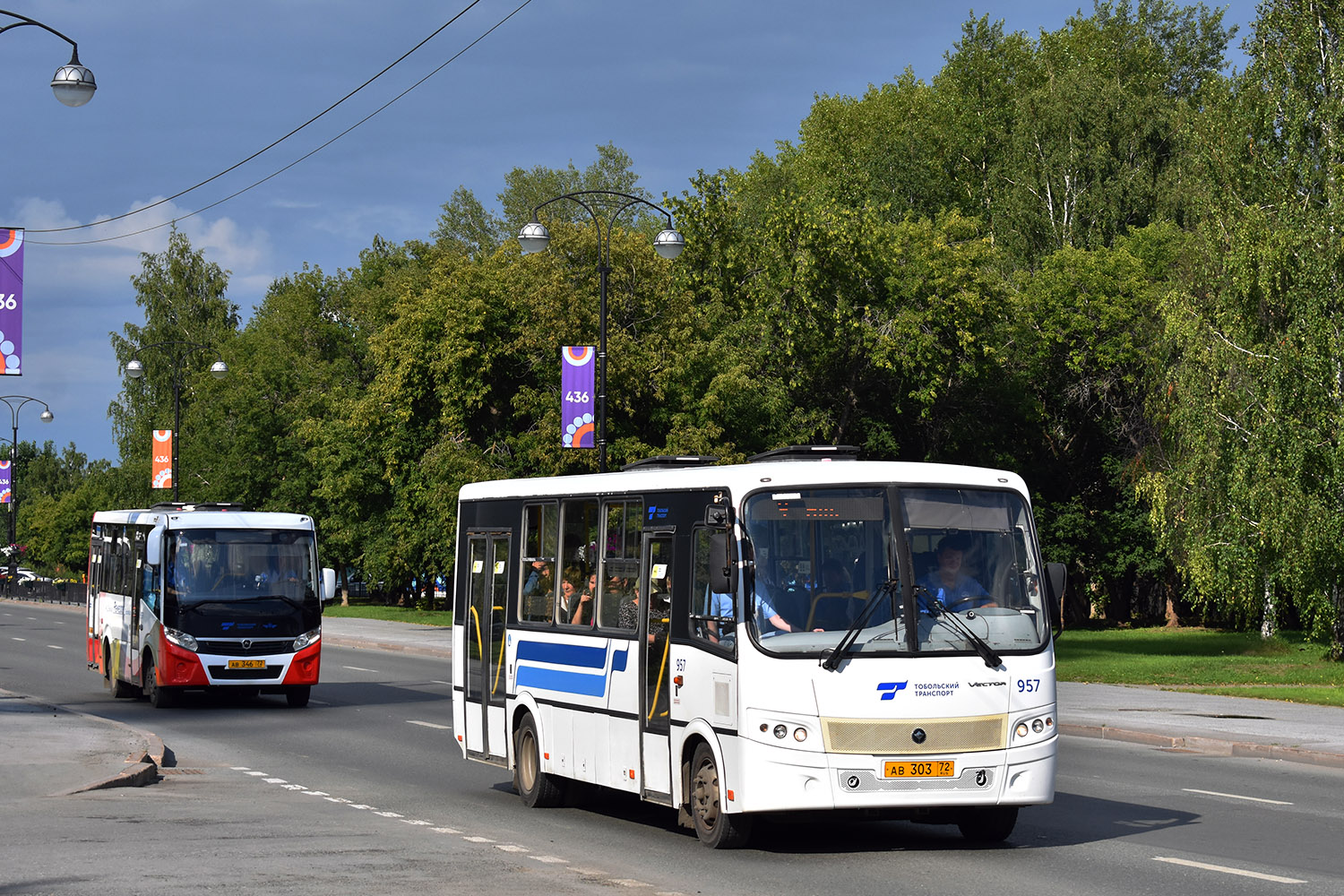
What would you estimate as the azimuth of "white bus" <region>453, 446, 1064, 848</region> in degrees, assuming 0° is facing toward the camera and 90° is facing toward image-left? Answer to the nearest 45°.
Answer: approximately 315°

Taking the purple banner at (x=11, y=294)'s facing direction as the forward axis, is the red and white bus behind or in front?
behind

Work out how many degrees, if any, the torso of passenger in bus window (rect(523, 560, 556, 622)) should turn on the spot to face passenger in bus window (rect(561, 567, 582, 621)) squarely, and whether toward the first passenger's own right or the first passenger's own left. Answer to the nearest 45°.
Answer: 0° — they already face them

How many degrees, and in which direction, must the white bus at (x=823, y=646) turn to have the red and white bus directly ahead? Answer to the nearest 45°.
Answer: approximately 180°

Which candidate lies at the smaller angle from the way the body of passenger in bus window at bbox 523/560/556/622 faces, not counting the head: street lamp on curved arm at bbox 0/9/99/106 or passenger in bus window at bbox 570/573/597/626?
the passenger in bus window

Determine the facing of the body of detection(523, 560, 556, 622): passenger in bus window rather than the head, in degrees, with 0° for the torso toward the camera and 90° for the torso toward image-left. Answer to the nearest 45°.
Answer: approximately 315°

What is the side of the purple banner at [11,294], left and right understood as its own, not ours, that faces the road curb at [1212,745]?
left

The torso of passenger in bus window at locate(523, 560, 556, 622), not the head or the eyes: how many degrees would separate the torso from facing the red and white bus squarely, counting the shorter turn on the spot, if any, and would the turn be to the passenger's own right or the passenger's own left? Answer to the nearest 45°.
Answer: approximately 180°

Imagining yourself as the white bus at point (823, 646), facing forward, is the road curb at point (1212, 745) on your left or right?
on your left
